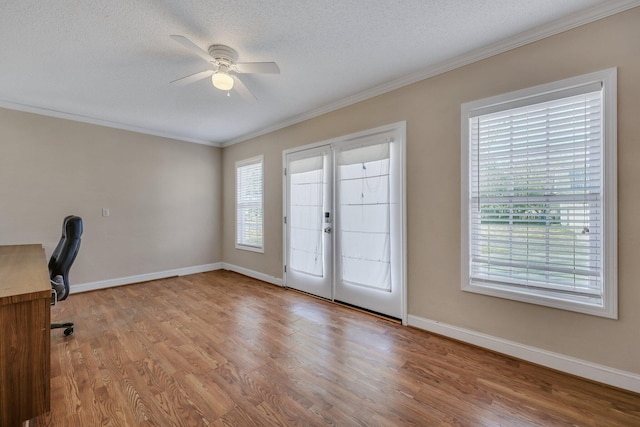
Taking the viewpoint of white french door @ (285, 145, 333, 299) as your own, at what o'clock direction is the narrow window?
The narrow window is roughly at 3 o'clock from the white french door.

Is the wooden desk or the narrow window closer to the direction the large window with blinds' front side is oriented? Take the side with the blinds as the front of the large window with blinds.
the wooden desk

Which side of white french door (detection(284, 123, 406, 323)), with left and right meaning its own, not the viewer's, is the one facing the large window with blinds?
left

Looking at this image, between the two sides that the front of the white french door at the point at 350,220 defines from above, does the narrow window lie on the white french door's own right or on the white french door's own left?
on the white french door's own right

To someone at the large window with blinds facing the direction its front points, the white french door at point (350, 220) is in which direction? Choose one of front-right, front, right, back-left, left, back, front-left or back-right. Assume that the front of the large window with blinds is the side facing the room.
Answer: front-right

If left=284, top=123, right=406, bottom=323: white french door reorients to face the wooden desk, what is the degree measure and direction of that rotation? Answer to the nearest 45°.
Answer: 0° — it already faces it

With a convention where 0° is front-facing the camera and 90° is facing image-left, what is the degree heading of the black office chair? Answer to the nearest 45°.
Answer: approximately 90°

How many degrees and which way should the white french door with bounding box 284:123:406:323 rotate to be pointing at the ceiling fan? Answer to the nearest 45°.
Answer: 0° — it already faces it

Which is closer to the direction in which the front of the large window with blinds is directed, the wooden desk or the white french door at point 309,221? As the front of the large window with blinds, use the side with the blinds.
the wooden desk

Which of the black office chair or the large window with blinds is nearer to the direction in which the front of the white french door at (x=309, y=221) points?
the black office chair

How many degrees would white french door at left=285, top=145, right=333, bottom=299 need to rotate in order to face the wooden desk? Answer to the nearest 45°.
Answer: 0° — it already faces it

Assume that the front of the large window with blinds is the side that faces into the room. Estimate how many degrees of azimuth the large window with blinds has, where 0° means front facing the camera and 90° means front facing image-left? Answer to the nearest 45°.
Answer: approximately 45°

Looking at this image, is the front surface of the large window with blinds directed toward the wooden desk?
yes

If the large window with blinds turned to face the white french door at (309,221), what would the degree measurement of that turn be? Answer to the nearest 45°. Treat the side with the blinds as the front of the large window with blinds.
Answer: approximately 45° to its right
